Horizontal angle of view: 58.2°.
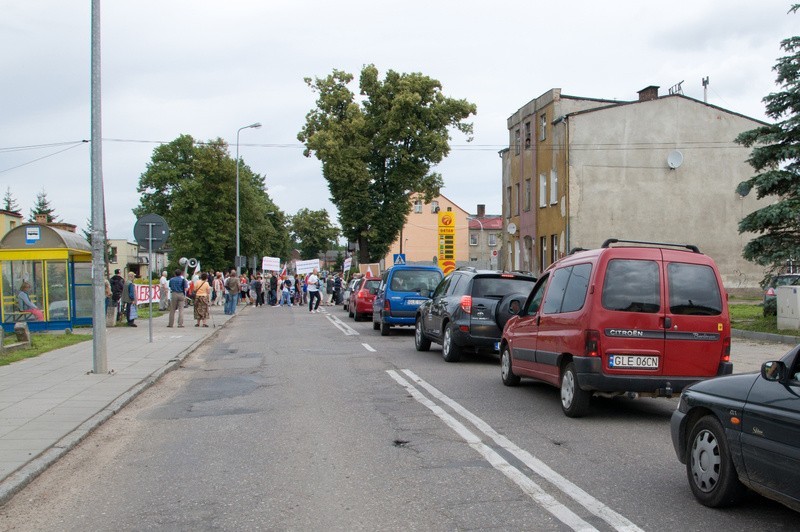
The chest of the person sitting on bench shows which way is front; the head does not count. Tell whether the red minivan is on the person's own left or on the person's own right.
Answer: on the person's own right

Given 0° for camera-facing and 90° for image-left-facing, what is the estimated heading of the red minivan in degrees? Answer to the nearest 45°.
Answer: approximately 135°

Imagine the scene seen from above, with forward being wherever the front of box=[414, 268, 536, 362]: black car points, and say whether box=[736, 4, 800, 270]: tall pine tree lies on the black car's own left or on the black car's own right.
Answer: on the black car's own right

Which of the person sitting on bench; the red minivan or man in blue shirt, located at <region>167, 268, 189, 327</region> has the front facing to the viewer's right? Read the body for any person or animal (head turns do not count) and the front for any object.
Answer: the person sitting on bench

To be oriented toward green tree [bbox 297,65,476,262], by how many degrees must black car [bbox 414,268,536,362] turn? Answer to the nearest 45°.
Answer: approximately 45° to its right

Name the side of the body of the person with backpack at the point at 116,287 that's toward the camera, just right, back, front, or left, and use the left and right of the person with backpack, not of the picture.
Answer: back

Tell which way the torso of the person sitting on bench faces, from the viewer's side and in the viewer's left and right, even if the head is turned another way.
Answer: facing to the right of the viewer
